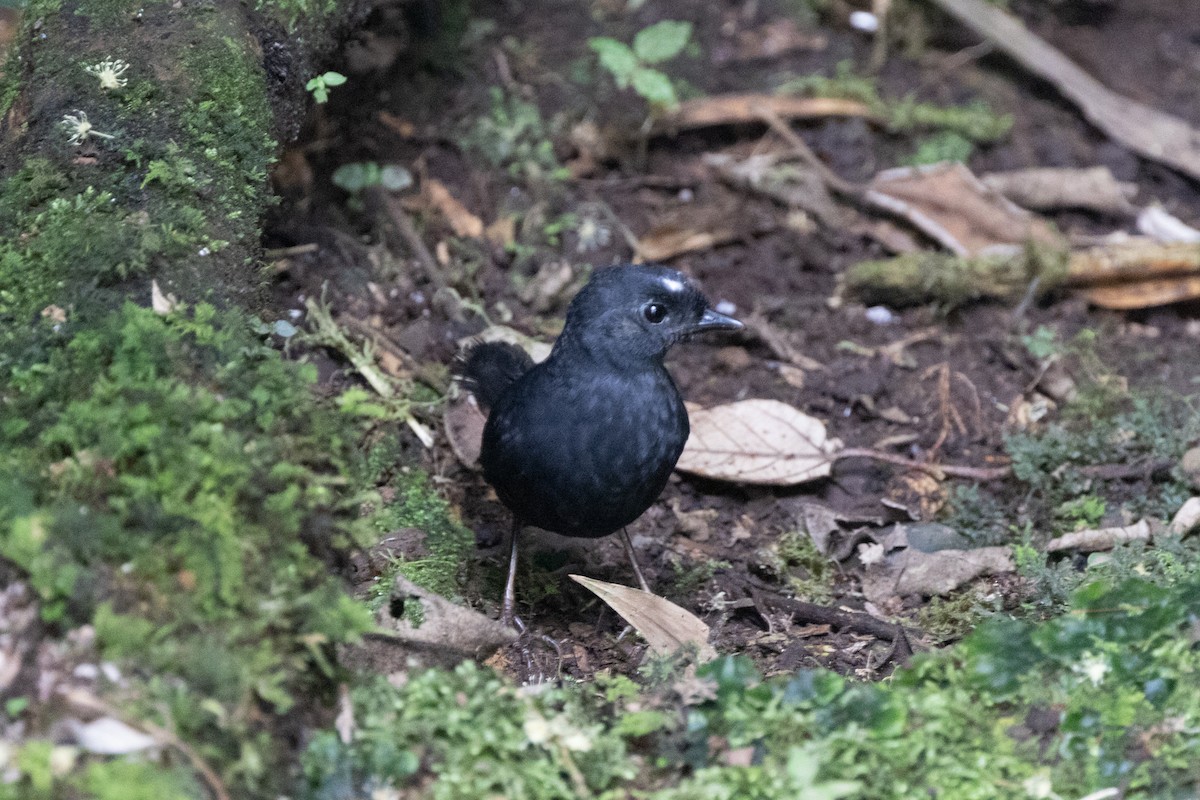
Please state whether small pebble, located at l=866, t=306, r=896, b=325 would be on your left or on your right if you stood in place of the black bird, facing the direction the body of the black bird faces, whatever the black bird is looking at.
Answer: on your left

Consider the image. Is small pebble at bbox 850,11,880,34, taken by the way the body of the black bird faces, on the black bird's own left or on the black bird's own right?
on the black bird's own left

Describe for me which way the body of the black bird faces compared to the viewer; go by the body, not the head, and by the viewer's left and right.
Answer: facing the viewer and to the right of the viewer

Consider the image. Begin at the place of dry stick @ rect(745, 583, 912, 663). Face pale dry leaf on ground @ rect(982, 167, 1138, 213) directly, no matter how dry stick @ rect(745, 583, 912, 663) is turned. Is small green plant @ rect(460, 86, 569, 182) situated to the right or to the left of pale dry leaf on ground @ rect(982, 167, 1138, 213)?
left

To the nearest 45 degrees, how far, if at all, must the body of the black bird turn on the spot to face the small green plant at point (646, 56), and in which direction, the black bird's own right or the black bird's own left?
approximately 135° to the black bird's own left

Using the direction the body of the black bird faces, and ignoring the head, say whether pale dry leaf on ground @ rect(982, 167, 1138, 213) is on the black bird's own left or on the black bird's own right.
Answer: on the black bird's own left

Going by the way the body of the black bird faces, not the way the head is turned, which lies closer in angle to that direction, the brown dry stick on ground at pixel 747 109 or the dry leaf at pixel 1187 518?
the dry leaf

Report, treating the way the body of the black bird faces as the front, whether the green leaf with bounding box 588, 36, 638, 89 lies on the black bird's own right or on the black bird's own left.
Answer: on the black bird's own left

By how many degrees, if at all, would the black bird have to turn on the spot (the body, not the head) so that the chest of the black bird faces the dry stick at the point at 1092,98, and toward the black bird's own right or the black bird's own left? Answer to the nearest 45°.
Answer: approximately 90° to the black bird's own left

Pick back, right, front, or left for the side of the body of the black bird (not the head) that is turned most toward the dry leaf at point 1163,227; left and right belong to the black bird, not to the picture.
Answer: left

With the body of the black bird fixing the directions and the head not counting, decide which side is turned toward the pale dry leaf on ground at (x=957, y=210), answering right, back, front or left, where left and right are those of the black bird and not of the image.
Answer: left

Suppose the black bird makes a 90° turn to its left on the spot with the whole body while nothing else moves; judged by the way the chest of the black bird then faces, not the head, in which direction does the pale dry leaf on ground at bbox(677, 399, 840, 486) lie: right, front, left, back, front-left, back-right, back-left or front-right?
front

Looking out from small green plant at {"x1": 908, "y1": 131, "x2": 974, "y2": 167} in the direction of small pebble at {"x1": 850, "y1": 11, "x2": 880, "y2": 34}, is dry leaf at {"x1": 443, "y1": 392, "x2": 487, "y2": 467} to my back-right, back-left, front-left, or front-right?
back-left
